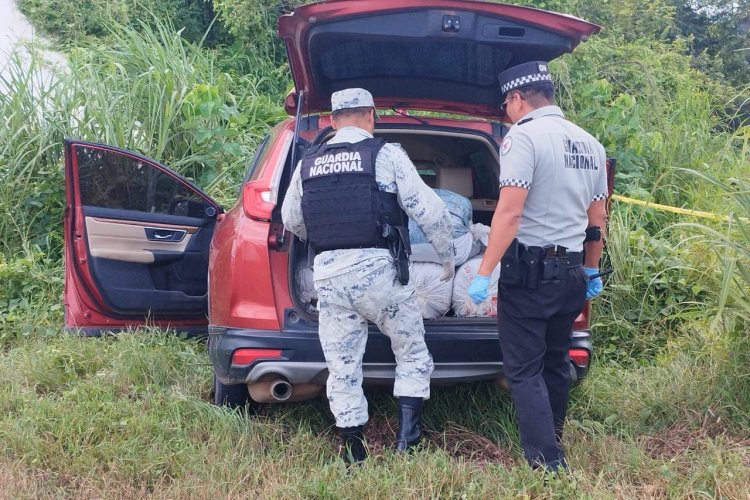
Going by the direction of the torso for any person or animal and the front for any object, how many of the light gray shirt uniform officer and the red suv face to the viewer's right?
0

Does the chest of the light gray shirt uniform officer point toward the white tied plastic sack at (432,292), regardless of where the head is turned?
yes

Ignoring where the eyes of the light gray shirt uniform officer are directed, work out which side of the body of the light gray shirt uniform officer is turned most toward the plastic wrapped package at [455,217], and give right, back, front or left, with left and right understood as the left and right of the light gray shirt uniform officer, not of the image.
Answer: front

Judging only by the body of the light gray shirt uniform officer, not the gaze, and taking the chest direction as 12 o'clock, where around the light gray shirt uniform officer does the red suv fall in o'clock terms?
The red suv is roughly at 11 o'clock from the light gray shirt uniform officer.

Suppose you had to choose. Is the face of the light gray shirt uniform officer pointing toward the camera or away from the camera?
away from the camera

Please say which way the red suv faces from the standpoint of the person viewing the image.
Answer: facing away from the viewer

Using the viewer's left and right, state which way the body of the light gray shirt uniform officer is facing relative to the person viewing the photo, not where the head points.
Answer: facing away from the viewer and to the left of the viewer
